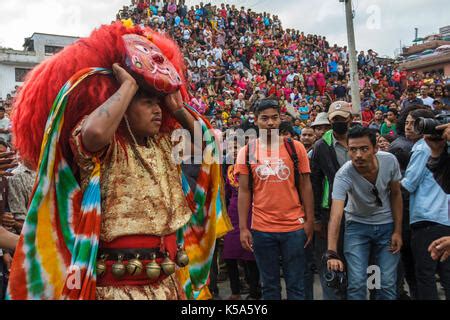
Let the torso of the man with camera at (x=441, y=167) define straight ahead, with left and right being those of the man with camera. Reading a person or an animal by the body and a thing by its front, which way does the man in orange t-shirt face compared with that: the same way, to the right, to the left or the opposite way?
to the left

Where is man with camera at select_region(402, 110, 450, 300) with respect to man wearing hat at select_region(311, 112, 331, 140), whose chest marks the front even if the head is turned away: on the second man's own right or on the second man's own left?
on the second man's own left

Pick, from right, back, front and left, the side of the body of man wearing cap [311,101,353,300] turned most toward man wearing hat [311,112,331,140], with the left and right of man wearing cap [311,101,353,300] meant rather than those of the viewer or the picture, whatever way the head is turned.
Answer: back

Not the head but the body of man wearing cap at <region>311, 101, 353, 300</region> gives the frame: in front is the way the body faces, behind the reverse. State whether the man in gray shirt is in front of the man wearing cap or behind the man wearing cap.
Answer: in front

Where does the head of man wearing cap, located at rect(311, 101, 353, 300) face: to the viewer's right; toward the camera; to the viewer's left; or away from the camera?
toward the camera

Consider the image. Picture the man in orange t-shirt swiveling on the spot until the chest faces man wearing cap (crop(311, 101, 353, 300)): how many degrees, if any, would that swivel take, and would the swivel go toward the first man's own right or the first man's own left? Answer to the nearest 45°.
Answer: approximately 135° to the first man's own left

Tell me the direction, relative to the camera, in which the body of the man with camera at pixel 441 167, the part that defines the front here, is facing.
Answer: to the viewer's left

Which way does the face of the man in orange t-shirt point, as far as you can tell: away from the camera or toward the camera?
toward the camera

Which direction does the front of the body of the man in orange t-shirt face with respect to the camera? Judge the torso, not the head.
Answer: toward the camera

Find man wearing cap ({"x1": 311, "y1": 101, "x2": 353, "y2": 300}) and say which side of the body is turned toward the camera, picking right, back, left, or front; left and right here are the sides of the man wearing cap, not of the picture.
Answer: front

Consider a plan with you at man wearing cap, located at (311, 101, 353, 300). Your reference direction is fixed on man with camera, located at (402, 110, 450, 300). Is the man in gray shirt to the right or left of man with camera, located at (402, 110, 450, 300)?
right

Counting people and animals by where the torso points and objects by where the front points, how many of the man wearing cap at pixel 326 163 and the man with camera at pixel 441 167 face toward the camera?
1

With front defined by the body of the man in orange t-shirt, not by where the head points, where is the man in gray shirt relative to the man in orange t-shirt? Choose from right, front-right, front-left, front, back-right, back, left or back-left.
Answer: left

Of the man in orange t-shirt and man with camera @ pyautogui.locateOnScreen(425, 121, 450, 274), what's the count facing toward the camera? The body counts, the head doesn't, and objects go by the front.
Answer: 1

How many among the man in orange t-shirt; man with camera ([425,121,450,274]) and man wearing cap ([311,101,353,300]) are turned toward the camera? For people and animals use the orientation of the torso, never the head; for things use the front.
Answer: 2

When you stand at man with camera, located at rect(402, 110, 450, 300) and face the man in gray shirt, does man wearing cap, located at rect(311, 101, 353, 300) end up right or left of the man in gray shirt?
right

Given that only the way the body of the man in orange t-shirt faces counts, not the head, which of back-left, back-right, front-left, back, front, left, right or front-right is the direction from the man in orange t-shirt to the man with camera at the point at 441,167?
front-left
